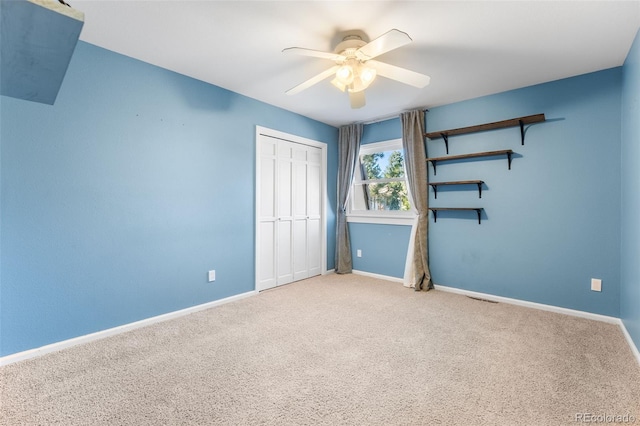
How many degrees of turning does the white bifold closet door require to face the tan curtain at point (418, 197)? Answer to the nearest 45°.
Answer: approximately 45° to its left

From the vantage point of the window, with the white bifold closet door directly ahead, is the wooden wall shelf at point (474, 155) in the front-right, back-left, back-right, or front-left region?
back-left

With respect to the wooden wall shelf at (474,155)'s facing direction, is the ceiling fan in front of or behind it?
in front

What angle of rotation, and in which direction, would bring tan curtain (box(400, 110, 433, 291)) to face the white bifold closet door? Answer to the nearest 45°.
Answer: approximately 45° to its right

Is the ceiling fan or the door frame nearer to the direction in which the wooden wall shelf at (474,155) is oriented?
the ceiling fan

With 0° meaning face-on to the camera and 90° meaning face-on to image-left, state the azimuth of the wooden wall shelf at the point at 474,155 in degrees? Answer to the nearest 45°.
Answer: approximately 0°

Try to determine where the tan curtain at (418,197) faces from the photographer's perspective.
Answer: facing the viewer and to the left of the viewer

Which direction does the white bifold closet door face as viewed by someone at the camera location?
facing the viewer and to the right of the viewer

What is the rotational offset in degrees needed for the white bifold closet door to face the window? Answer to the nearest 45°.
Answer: approximately 45° to its left

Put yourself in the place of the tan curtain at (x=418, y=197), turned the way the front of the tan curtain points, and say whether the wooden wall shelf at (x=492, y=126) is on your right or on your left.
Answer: on your left

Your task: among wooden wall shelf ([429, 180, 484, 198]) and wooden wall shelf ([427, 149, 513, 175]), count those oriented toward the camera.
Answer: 2
